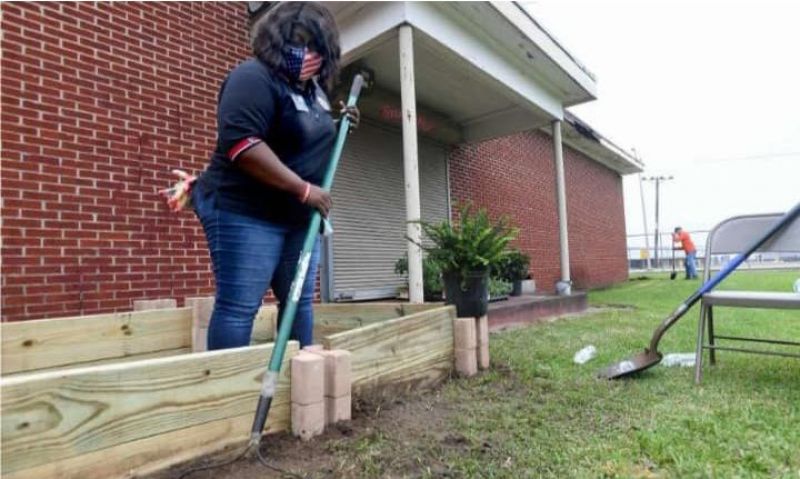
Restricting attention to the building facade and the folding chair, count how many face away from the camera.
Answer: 0

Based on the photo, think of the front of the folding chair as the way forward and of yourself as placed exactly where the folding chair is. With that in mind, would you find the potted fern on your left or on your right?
on your right

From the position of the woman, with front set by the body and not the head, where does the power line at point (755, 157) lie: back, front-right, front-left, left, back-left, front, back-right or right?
left

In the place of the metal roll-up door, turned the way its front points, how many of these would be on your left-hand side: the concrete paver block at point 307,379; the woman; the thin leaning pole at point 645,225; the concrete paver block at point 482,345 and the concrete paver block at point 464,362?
1

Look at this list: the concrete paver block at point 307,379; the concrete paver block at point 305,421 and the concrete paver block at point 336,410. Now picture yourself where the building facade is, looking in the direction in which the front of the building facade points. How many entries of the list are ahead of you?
3

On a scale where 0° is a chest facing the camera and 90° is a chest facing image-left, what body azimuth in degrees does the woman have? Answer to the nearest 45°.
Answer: approximately 315°

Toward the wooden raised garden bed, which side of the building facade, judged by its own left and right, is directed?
front

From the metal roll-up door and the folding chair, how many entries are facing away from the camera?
0

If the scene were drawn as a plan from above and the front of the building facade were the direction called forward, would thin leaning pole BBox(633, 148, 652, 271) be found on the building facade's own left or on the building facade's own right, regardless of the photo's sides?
on the building facade's own left

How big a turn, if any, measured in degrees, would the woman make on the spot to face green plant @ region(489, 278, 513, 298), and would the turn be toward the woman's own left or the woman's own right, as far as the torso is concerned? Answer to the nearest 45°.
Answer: approximately 90° to the woman's own left

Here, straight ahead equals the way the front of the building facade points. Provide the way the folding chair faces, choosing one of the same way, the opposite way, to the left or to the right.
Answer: to the right

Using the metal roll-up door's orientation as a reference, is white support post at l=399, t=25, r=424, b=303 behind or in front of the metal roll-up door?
in front

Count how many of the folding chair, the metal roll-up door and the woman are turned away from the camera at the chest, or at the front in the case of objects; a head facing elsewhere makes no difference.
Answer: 0

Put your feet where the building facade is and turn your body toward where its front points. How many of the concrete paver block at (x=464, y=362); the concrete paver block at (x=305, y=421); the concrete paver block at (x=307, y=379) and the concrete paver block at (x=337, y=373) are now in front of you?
4

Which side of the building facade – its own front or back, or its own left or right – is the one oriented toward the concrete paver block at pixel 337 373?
front

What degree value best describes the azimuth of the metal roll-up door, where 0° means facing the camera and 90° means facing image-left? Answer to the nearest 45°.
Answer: approximately 315°

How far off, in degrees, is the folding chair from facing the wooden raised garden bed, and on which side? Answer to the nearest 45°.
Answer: approximately 45° to its right

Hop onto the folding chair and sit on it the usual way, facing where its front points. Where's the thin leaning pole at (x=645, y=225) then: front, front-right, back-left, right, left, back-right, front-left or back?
back
